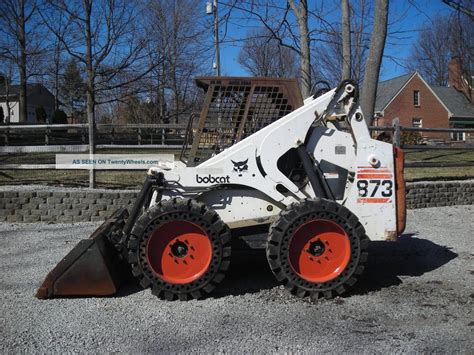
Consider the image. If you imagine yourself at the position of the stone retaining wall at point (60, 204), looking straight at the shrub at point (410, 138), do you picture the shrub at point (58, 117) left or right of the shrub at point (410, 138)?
left

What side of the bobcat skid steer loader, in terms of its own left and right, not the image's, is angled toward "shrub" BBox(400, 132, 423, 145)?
right

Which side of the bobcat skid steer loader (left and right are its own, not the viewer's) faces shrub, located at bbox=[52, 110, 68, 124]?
right

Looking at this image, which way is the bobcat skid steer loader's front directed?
to the viewer's left

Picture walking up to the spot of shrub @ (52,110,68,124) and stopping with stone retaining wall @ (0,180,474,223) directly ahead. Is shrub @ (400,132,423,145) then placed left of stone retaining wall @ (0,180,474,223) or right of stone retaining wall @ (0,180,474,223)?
left

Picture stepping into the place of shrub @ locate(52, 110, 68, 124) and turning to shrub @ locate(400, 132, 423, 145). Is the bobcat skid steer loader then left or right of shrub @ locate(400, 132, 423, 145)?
right

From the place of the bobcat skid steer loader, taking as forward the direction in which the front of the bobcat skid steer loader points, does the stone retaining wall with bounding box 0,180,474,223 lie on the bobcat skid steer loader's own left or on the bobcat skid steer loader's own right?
on the bobcat skid steer loader's own right

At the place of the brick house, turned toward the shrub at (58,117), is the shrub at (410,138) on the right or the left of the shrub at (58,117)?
left

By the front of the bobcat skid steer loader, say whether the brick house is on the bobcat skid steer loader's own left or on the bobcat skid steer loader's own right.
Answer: on the bobcat skid steer loader's own right

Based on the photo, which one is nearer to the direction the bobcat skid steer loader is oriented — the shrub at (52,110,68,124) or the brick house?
the shrub
